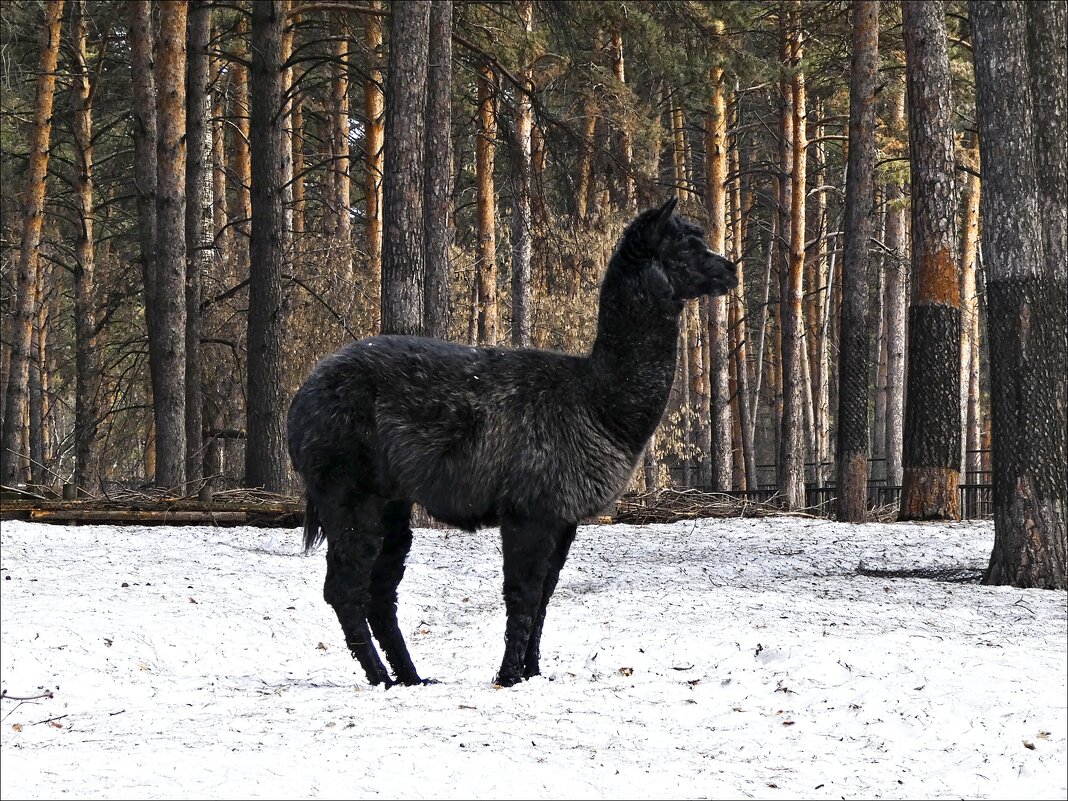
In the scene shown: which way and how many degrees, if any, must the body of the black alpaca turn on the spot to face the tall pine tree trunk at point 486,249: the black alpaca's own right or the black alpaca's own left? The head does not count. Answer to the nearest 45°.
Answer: approximately 90° to the black alpaca's own left

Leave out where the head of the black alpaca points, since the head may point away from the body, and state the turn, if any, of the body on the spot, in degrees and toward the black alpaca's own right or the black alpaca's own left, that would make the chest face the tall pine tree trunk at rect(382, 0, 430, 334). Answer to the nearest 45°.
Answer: approximately 90° to the black alpaca's own left

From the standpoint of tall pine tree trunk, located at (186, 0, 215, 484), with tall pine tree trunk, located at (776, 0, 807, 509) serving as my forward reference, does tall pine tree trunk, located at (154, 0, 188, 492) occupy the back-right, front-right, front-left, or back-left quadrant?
back-right

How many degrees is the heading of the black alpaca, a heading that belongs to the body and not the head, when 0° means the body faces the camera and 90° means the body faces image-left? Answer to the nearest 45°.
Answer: approximately 270°

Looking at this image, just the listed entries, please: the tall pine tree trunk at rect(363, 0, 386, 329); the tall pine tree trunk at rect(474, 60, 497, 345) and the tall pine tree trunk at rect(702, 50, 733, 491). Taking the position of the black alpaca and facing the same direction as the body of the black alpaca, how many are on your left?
3

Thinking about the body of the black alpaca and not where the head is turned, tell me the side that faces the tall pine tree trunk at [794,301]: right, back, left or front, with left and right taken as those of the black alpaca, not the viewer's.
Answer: left

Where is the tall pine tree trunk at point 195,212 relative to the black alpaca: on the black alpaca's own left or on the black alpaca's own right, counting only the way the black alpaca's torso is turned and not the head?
on the black alpaca's own left

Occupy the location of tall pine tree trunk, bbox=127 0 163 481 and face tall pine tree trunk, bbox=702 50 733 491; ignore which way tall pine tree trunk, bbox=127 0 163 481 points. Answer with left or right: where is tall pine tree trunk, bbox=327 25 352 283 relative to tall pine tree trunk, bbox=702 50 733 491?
left

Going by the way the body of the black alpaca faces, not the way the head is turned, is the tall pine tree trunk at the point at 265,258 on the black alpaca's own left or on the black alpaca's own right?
on the black alpaca's own left
